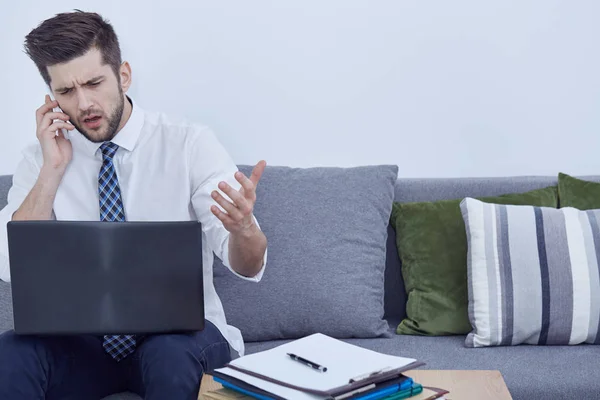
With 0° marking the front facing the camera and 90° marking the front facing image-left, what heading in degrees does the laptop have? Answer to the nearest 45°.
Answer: approximately 180°

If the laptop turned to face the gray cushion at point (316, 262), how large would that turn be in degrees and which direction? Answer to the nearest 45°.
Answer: approximately 45° to its right

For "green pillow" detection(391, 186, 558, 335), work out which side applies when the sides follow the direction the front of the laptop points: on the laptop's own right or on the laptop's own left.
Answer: on the laptop's own right

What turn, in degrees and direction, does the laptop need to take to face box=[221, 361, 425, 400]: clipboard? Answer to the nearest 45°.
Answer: approximately 135° to its right

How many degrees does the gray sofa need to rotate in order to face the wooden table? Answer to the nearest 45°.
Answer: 0° — it already faces it

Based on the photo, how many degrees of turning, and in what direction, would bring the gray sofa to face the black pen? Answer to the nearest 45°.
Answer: approximately 45° to its right
